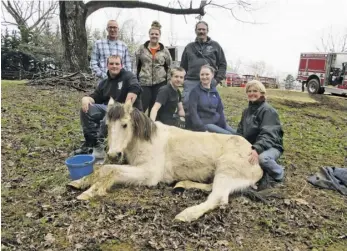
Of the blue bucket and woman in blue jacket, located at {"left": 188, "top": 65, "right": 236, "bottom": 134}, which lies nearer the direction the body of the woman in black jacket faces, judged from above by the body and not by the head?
the blue bucket

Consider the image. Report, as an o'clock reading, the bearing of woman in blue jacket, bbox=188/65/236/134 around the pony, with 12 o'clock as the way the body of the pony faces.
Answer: The woman in blue jacket is roughly at 4 o'clock from the pony.

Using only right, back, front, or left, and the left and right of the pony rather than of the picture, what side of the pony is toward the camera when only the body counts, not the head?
left

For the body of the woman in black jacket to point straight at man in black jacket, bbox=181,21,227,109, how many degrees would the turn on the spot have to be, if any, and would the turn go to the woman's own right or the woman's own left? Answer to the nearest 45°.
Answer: approximately 90° to the woman's own right

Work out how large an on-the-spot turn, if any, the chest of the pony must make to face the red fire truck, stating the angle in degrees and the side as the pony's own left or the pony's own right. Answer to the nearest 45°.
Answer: approximately 135° to the pony's own right

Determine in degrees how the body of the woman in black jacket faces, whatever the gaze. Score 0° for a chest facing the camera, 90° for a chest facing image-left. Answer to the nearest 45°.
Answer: approximately 45°

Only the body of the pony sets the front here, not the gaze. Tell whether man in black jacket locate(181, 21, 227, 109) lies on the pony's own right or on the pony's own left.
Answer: on the pony's own right

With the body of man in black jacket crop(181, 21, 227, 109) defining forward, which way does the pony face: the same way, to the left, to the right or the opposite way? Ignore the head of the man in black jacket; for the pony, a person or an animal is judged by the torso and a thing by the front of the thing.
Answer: to the right

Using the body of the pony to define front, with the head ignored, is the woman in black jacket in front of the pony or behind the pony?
behind

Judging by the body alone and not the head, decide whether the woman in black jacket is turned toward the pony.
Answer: yes

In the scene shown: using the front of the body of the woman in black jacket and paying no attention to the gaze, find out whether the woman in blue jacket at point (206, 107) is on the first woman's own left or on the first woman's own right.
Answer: on the first woman's own right

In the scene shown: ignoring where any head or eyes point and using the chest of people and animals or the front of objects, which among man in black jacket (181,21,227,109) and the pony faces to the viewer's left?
the pony

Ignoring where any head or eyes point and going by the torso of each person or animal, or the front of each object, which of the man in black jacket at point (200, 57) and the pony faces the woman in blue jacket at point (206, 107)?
the man in black jacket

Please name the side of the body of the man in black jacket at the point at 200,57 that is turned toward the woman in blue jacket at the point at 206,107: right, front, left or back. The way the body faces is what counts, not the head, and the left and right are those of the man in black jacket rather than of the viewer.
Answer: front

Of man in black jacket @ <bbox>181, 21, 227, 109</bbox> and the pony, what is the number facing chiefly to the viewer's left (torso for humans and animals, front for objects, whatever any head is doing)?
1

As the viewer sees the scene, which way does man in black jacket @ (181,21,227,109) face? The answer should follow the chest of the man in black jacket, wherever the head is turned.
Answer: toward the camera
